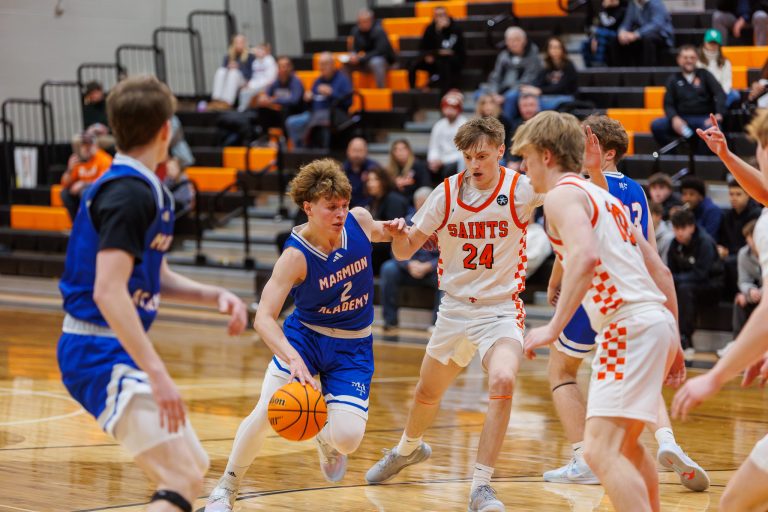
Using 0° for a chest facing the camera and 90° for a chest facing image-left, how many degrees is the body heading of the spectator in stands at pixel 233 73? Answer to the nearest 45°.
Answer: approximately 45°

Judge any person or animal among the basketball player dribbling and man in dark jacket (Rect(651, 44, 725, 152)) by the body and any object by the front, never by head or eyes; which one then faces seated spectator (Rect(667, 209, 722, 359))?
the man in dark jacket

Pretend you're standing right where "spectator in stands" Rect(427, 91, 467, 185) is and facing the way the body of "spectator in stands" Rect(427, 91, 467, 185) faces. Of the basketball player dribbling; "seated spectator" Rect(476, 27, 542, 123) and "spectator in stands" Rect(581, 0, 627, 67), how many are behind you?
2

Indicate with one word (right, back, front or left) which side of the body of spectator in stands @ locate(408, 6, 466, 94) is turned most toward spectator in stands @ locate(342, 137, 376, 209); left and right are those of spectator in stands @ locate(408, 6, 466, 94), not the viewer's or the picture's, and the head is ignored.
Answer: front

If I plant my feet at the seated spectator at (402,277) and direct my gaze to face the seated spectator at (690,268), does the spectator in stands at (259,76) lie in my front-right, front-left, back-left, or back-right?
back-left

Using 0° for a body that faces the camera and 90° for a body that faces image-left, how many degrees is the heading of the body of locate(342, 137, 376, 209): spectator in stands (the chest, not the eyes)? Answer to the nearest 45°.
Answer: approximately 0°

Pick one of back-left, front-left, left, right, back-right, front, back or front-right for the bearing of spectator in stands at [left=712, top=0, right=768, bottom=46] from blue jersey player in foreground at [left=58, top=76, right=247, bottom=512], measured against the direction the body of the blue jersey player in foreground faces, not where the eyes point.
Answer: front-left

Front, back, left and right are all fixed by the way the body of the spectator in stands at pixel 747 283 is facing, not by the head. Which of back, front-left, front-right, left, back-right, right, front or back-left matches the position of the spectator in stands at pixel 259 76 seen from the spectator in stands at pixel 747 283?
right

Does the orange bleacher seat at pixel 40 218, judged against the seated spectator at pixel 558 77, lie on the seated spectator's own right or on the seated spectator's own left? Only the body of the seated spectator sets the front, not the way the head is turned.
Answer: on the seated spectator's own right

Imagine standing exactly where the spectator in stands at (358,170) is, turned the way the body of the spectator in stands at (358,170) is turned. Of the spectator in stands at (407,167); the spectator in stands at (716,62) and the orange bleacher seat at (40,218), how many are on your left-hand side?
2
